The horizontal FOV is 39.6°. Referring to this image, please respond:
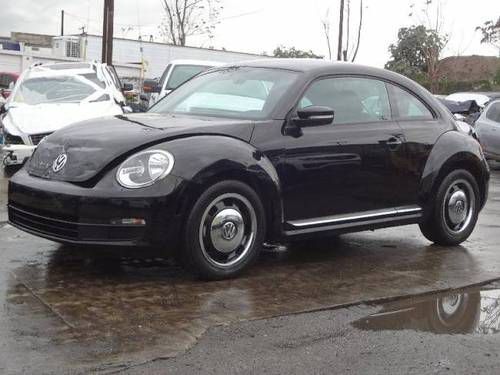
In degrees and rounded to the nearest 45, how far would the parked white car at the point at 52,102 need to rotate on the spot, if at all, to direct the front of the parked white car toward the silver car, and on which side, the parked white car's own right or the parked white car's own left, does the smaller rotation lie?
approximately 135° to the parked white car's own left

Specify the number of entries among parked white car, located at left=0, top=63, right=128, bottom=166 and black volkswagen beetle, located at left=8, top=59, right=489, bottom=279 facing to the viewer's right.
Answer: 0

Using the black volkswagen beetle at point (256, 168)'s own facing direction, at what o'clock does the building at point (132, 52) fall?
The building is roughly at 4 o'clock from the black volkswagen beetle.

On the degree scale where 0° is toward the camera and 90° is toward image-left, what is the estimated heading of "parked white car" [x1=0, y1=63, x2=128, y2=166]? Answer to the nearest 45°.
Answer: approximately 45°

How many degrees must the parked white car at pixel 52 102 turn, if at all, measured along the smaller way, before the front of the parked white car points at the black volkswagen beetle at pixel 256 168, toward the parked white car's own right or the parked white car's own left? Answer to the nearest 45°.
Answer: approximately 45° to the parked white car's own left

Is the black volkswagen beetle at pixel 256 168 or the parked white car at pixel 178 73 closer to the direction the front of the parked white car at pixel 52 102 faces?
the black volkswagen beetle

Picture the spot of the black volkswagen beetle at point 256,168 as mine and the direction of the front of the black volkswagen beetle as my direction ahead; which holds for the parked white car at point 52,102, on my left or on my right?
on my right

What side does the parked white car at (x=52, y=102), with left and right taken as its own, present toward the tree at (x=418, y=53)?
back

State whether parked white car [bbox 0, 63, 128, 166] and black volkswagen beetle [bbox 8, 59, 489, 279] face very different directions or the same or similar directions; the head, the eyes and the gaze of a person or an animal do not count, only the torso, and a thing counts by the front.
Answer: same or similar directions

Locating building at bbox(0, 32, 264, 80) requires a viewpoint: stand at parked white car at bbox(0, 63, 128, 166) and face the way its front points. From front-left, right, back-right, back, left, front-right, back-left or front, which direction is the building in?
back-right

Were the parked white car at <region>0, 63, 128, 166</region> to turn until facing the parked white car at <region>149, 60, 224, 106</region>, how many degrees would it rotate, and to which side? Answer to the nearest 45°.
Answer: approximately 180°

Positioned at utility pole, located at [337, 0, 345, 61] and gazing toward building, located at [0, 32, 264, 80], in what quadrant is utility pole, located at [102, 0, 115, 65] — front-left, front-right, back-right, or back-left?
front-left

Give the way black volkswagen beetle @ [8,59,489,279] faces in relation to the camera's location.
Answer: facing the viewer and to the left of the viewer

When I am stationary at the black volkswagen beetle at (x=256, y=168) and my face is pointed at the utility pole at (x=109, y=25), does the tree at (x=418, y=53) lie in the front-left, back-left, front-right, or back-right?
front-right

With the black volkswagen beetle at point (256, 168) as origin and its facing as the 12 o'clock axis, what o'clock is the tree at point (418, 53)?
The tree is roughly at 5 o'clock from the black volkswagen beetle.

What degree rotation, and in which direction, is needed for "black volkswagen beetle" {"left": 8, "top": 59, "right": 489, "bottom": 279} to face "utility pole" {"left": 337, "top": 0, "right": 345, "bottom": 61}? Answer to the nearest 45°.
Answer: approximately 135° to its right
